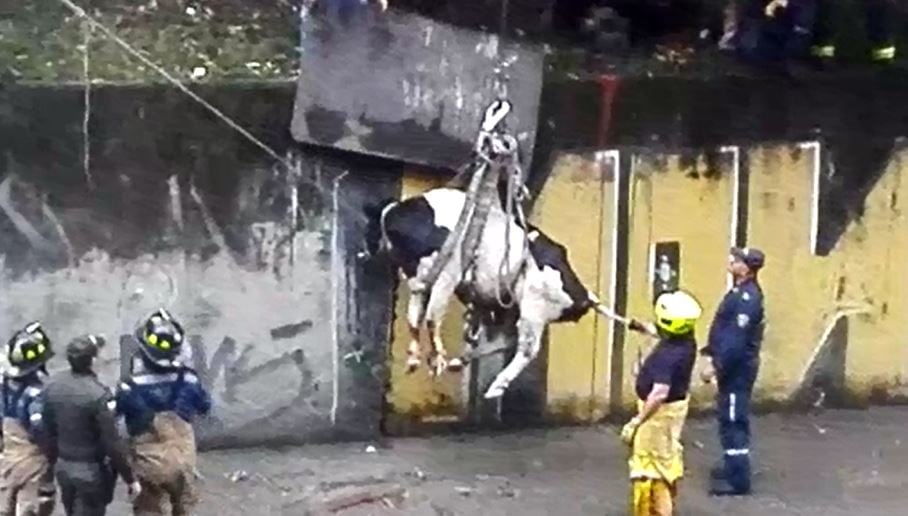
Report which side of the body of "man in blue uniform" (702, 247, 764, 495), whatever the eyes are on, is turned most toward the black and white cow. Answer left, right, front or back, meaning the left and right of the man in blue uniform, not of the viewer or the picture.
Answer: front

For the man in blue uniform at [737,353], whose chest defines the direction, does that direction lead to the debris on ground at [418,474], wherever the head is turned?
yes

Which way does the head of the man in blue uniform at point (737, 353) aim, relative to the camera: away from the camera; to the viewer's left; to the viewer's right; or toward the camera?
to the viewer's left

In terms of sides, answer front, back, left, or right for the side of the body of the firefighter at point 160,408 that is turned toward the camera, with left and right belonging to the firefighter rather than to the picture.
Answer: back

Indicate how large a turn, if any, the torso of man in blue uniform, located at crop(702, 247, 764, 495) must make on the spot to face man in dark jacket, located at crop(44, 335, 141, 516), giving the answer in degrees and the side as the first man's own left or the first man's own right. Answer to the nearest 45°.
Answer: approximately 45° to the first man's own left

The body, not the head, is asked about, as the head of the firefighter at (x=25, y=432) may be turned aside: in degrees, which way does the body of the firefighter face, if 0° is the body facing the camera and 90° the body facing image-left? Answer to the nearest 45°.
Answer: approximately 225°

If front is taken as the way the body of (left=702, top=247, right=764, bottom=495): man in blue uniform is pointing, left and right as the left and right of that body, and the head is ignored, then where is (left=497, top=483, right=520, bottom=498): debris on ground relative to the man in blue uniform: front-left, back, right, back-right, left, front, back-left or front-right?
front

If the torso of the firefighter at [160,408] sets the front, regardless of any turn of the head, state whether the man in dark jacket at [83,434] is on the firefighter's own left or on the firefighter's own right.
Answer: on the firefighter's own left

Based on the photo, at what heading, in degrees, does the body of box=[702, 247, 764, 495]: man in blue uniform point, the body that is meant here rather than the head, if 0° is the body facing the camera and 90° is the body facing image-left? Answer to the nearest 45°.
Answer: approximately 90°

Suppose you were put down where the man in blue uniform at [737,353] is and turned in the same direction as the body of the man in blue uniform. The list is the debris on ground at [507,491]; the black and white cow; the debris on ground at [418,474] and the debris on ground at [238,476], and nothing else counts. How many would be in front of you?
4

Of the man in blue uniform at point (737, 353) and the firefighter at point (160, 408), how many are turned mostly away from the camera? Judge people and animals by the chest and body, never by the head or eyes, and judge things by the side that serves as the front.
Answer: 1
